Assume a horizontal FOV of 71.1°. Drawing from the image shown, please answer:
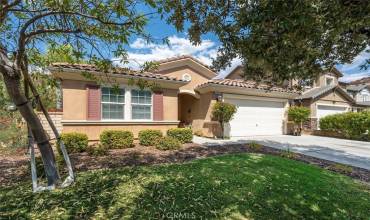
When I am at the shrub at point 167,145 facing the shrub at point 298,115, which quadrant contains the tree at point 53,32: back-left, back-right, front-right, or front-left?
back-right

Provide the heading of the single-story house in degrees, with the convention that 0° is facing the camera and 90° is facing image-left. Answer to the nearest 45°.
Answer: approximately 0°

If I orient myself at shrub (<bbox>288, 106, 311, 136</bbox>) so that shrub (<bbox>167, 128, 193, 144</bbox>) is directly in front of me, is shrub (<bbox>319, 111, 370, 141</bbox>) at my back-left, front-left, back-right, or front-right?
back-left

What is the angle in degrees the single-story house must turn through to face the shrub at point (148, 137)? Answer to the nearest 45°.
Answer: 0° — it already faces it

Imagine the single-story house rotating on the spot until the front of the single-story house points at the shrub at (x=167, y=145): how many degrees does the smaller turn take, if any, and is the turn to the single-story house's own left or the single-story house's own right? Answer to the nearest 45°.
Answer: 0° — it already faces it
